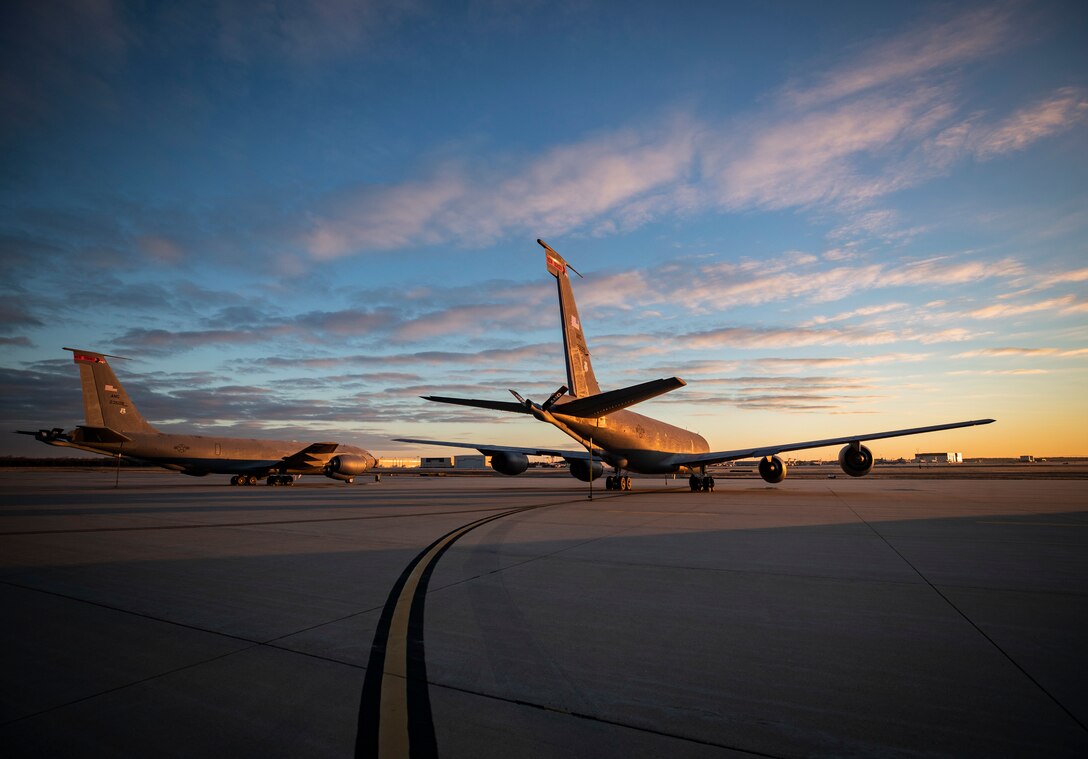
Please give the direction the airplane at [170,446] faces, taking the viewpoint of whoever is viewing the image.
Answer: facing away from the viewer and to the right of the viewer

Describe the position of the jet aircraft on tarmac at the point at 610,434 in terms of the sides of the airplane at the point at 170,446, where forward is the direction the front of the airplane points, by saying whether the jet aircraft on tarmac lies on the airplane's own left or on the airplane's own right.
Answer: on the airplane's own right
